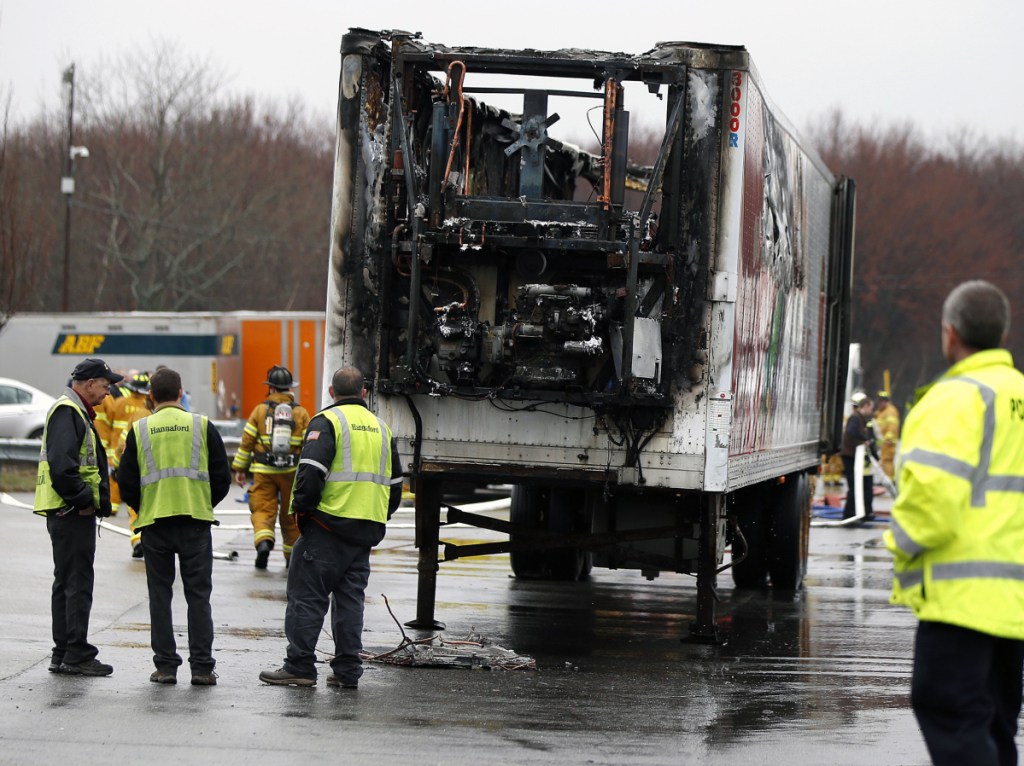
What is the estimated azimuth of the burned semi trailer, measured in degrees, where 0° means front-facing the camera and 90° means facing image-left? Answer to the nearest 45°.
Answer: approximately 0°

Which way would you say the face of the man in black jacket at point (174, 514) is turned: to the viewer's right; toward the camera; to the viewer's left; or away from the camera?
away from the camera

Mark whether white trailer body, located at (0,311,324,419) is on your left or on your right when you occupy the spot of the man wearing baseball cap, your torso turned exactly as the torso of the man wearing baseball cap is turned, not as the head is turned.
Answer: on your left

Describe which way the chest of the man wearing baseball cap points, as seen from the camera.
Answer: to the viewer's right

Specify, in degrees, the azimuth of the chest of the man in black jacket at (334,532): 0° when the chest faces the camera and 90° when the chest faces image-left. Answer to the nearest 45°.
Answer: approximately 135°

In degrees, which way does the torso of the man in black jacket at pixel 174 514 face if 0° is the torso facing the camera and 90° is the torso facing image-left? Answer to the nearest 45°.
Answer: approximately 180°

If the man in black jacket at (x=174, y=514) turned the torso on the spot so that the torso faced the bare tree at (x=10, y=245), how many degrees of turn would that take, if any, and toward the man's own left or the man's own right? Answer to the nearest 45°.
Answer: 0° — they already face it

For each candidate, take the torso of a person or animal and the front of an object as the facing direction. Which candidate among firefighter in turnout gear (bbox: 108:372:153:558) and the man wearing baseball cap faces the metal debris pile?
the man wearing baseball cap
